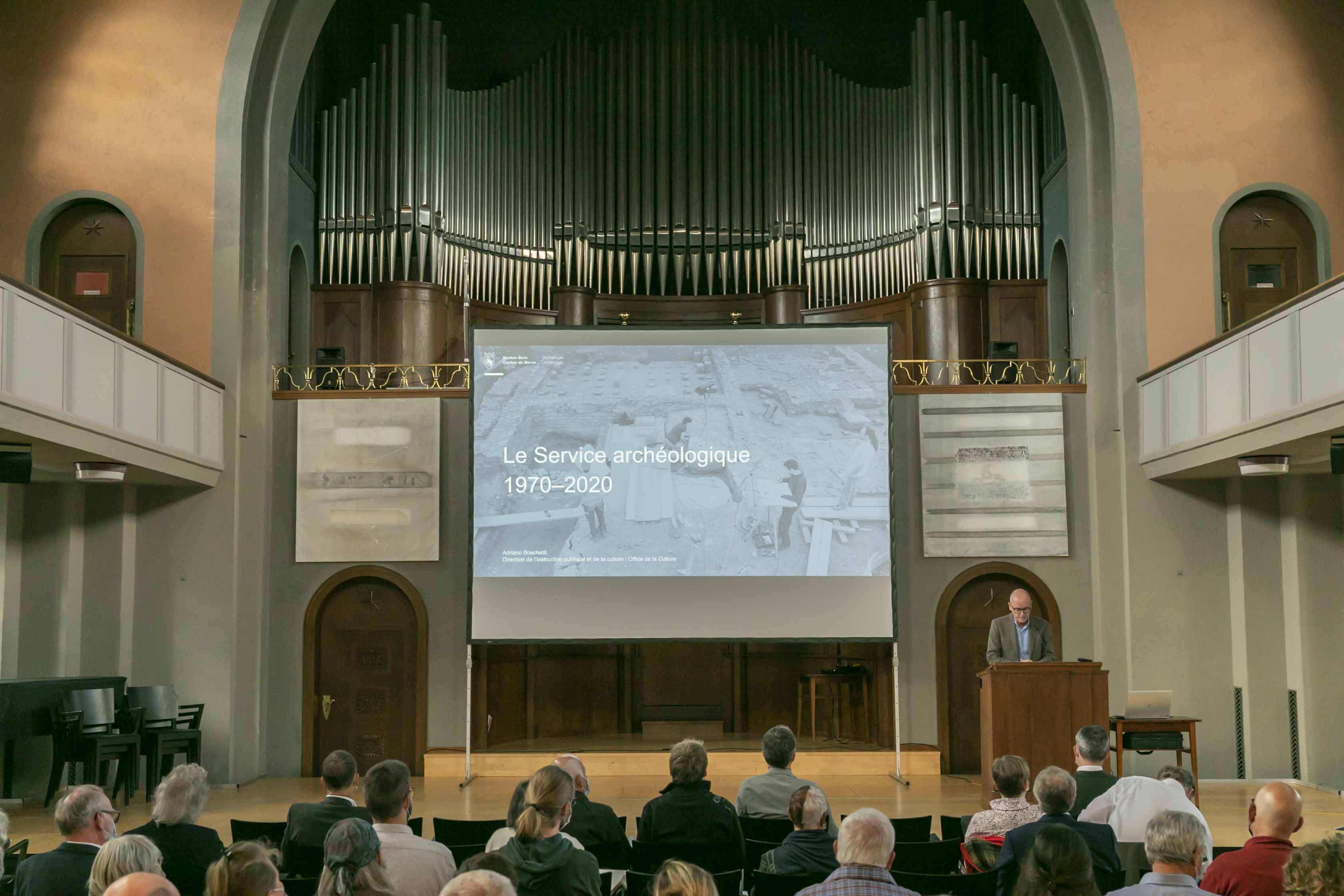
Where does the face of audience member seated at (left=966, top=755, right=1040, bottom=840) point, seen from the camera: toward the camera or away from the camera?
away from the camera

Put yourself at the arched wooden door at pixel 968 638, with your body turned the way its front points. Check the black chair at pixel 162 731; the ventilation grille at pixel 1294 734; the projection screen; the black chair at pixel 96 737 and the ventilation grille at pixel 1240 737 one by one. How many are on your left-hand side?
2

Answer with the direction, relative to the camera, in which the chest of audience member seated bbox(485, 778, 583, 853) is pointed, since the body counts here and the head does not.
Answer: away from the camera

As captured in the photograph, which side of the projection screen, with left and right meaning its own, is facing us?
front

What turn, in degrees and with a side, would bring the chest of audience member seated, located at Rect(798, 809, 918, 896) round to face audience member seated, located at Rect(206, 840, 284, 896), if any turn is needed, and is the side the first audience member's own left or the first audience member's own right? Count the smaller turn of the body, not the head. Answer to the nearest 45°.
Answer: approximately 135° to the first audience member's own left

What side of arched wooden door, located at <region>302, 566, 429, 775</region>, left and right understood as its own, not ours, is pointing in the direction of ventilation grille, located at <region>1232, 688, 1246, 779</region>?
left

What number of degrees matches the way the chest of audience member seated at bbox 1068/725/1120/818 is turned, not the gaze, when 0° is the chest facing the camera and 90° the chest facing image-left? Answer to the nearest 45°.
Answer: approximately 180°

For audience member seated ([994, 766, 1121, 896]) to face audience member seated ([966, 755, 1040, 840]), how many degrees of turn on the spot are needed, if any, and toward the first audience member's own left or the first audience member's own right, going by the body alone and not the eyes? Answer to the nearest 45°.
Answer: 0° — they already face them

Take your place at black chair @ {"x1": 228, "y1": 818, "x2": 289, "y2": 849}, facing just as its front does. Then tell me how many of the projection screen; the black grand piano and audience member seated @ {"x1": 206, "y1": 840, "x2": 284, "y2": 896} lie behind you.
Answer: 1

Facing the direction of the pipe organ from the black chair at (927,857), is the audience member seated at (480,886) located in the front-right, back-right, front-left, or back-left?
back-left

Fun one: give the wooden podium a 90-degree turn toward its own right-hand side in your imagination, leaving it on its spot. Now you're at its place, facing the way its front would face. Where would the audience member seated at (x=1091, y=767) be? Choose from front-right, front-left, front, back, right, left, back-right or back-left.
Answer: left

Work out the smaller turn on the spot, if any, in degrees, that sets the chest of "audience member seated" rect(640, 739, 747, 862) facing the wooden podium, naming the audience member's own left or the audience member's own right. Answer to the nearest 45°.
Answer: approximately 45° to the audience member's own right

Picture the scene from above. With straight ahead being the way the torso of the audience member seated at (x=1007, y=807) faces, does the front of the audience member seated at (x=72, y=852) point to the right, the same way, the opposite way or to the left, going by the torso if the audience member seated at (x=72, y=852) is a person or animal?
the same way

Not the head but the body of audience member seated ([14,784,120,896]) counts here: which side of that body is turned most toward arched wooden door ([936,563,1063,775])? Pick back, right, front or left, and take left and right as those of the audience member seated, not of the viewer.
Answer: front

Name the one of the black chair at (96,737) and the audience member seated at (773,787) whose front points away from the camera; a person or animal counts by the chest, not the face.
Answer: the audience member seated

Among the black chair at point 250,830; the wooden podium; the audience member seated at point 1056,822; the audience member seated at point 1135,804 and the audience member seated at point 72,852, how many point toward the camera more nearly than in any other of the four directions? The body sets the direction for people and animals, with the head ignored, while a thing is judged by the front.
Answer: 1

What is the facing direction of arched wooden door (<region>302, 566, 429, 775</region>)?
toward the camera

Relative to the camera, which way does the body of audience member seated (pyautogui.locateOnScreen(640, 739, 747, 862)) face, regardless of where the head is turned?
away from the camera

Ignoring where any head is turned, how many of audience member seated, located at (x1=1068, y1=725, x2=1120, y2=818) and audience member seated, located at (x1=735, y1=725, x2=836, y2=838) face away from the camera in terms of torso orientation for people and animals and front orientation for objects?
2

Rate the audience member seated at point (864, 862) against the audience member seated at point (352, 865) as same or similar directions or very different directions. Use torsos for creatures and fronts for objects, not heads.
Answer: same or similar directions

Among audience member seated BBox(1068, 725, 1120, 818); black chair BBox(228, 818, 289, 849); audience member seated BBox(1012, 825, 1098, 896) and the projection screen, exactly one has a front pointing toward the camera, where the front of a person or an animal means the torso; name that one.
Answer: the projection screen

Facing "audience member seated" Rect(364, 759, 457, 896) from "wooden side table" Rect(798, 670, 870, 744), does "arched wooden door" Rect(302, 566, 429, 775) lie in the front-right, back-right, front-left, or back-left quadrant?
front-right

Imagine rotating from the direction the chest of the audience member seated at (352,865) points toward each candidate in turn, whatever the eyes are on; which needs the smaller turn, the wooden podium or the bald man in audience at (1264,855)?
the wooden podium
